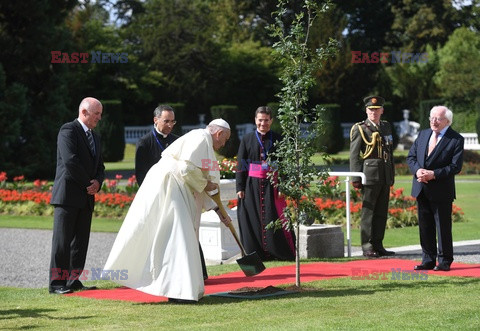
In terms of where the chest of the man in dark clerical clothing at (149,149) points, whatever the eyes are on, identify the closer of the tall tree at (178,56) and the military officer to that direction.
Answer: the military officer

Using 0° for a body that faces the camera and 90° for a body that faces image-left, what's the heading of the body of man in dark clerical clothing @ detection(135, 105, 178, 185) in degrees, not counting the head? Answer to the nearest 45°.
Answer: approximately 315°

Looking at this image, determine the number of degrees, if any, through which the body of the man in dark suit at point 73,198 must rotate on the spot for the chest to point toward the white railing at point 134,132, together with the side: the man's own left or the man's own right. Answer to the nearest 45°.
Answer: approximately 135° to the man's own left

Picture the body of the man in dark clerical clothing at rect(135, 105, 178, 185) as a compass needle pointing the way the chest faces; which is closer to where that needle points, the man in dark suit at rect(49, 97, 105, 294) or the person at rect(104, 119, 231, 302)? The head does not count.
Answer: the person

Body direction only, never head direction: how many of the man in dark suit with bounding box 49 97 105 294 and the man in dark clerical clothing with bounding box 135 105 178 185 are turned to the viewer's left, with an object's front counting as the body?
0

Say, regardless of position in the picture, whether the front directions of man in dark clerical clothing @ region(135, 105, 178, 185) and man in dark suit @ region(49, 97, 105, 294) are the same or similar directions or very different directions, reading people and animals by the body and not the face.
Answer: same or similar directions

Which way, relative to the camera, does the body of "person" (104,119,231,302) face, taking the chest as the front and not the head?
to the viewer's right

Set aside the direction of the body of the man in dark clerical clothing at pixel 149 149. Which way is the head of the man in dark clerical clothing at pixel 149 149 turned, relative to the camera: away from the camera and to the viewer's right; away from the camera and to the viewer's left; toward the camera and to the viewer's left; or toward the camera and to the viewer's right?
toward the camera and to the viewer's right

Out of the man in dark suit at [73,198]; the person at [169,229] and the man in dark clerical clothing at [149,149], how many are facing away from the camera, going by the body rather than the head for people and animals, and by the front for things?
0

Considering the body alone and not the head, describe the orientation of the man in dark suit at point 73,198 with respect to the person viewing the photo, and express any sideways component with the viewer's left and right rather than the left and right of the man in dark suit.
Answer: facing the viewer and to the right of the viewer

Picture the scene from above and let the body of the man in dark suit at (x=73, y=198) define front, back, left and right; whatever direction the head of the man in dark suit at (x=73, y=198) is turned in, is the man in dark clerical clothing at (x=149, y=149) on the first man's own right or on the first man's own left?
on the first man's own left
